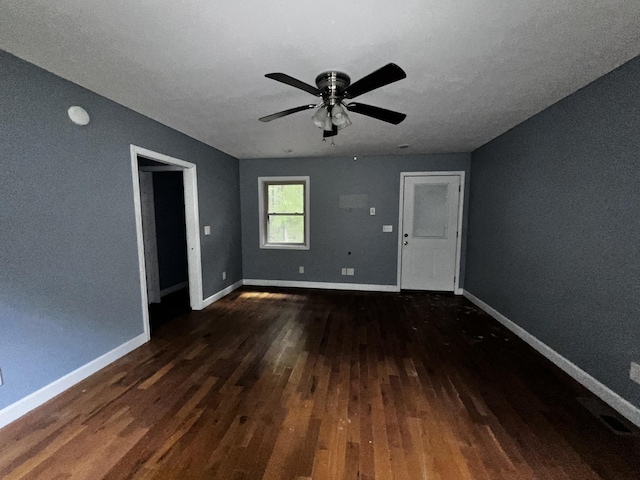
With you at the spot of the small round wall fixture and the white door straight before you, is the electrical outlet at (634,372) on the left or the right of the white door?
right

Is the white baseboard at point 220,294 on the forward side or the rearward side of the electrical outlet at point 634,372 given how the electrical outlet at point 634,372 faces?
on the forward side

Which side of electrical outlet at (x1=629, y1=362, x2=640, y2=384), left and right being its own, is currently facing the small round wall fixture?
front

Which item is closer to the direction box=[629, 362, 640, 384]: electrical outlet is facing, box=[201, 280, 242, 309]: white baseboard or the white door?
the white baseboard

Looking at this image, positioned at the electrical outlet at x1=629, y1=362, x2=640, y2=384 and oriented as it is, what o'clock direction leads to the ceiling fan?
The ceiling fan is roughly at 12 o'clock from the electrical outlet.

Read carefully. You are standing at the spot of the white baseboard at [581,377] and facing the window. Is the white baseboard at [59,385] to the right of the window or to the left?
left

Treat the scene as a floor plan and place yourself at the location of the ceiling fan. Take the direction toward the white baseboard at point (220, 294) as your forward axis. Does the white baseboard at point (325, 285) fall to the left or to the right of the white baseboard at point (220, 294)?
right

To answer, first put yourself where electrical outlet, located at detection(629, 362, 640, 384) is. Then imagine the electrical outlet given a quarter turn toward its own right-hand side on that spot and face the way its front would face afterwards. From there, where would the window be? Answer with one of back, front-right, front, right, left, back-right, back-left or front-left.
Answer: front-left

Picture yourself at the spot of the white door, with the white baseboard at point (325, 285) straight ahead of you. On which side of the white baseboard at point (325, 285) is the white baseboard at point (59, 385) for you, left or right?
left

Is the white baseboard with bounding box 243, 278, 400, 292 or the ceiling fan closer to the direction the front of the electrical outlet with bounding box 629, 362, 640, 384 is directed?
the ceiling fan

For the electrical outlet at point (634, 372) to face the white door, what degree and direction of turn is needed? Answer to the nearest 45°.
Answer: approximately 90° to its right

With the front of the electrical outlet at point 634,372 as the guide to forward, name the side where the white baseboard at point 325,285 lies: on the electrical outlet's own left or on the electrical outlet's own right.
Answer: on the electrical outlet's own right
